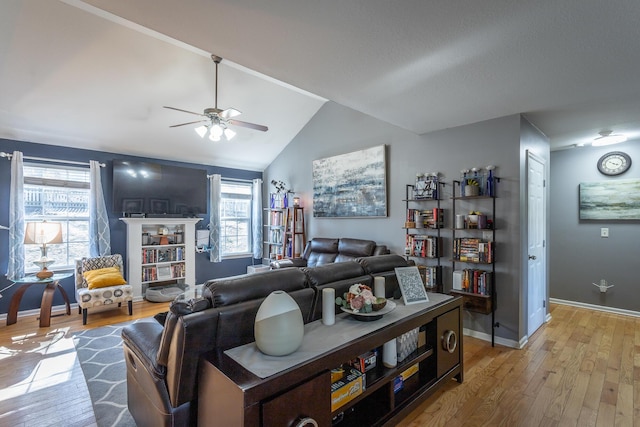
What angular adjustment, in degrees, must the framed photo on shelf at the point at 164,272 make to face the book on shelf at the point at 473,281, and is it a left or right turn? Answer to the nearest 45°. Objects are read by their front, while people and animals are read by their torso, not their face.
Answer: approximately 45° to its left

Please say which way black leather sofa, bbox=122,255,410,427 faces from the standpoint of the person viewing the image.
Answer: facing away from the viewer and to the left of the viewer

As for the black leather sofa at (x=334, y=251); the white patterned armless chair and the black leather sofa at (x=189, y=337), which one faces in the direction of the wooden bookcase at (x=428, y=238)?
the white patterned armless chair

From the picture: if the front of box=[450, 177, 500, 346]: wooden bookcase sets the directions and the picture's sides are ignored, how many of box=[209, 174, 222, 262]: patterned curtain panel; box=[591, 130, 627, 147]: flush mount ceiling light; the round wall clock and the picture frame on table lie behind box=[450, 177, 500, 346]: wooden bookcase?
2

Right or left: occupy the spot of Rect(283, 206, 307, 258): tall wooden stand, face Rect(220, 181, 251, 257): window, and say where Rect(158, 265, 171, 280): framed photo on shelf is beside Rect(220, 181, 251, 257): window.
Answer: left

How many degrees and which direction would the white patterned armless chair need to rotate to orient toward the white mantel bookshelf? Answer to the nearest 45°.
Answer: approximately 90° to its left

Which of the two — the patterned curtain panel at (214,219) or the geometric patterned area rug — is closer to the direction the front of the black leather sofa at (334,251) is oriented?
the geometric patterned area rug

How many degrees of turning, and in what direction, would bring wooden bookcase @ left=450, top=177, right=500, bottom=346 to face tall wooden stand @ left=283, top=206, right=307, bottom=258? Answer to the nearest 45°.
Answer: approximately 45° to its right

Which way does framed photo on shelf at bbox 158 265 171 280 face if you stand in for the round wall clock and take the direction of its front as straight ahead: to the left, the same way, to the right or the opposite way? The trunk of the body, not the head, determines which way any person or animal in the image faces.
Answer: to the left
